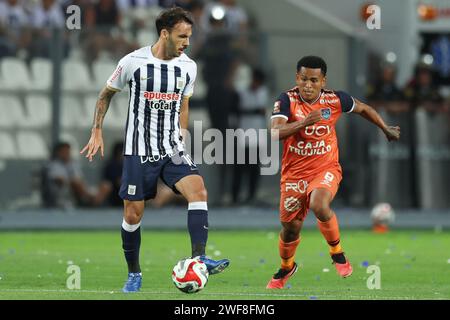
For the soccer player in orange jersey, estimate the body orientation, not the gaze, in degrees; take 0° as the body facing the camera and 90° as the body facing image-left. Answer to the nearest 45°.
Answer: approximately 0°

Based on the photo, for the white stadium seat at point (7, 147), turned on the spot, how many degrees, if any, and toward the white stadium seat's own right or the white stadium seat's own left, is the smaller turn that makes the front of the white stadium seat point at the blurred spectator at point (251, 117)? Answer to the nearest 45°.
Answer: approximately 90° to the white stadium seat's own left

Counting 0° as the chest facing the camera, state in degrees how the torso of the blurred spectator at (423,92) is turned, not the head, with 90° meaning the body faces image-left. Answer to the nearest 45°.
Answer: approximately 0°

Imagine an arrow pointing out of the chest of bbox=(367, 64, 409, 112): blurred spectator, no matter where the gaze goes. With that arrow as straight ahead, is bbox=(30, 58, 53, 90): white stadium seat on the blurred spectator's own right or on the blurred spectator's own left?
on the blurred spectator's own right

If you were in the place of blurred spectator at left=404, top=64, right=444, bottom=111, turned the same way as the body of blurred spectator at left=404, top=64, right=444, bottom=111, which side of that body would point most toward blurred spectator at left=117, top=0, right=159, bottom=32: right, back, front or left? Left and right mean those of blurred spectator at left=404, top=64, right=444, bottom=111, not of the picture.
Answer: right

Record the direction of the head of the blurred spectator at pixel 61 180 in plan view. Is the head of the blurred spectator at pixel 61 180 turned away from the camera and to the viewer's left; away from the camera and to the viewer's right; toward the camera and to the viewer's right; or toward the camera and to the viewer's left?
toward the camera and to the viewer's right
